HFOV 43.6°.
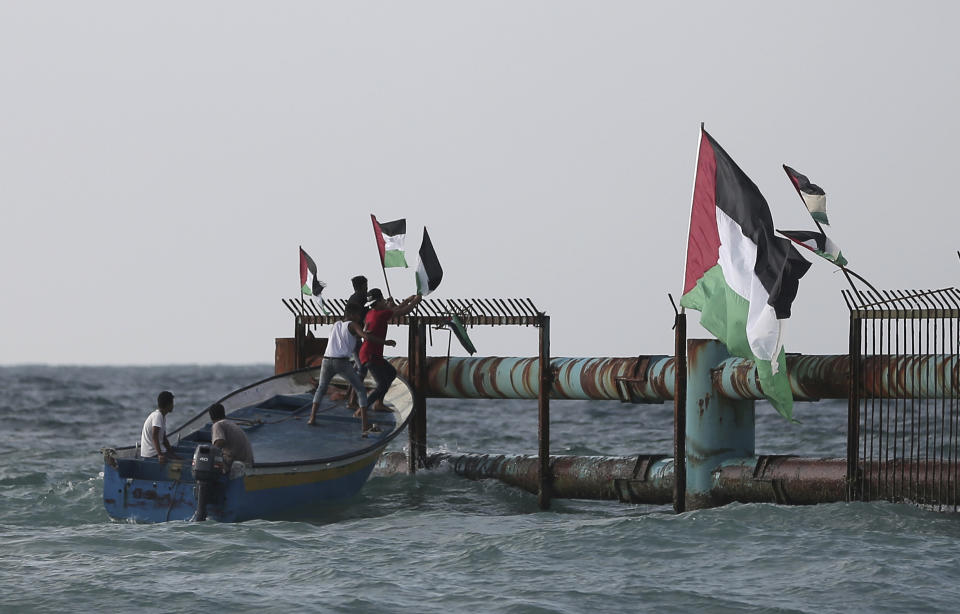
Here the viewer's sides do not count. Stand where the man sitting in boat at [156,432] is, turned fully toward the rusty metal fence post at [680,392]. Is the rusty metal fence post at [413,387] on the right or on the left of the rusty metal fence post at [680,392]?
left

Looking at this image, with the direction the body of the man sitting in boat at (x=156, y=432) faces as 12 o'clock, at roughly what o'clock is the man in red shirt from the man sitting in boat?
The man in red shirt is roughly at 11 o'clock from the man sitting in boat.

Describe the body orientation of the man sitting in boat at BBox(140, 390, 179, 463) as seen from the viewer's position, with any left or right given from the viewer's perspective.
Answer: facing to the right of the viewer

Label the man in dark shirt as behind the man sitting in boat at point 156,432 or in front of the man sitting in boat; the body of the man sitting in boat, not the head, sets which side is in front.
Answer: in front

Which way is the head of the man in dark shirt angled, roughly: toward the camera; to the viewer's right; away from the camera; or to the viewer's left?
away from the camera

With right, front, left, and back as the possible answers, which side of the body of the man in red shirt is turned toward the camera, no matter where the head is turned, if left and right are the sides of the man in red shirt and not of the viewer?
right

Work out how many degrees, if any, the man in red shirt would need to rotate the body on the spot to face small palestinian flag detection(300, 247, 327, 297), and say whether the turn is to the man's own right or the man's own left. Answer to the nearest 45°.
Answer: approximately 135° to the man's own left

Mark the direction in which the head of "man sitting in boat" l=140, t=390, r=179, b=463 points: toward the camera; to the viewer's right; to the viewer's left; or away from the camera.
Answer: to the viewer's right

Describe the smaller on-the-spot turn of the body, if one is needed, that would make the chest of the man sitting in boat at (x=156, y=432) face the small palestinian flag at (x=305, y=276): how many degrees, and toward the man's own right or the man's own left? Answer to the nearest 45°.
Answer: approximately 45° to the man's own left

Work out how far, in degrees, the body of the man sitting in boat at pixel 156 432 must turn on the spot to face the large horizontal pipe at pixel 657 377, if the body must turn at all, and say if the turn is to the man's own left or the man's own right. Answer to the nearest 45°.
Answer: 0° — they already face it

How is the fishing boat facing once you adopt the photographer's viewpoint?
facing away from the viewer and to the right of the viewer

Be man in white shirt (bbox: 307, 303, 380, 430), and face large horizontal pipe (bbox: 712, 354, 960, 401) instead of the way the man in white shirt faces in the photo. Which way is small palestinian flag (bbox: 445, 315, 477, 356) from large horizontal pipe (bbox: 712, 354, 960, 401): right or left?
left

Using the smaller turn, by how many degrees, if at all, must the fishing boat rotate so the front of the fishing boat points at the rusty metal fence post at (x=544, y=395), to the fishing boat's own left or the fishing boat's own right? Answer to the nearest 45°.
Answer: approximately 45° to the fishing boat's own right
